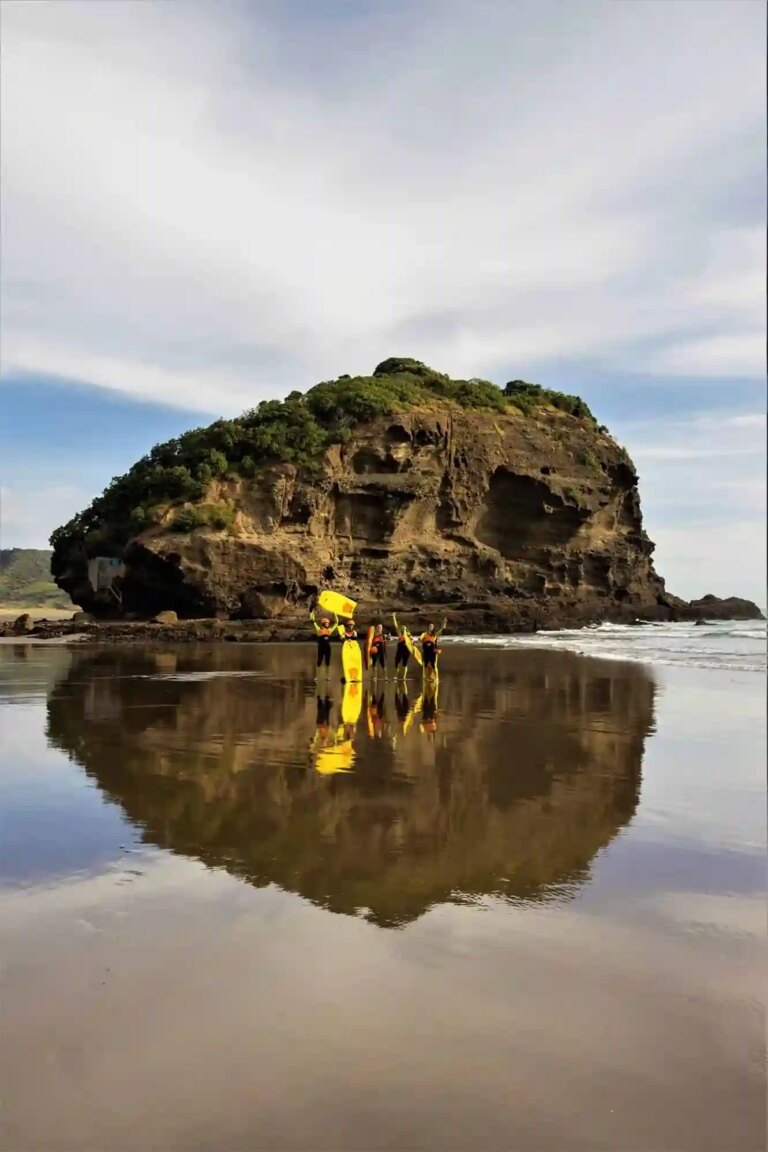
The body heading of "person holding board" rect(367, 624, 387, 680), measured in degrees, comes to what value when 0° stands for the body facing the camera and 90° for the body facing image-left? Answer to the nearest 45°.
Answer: approximately 0°

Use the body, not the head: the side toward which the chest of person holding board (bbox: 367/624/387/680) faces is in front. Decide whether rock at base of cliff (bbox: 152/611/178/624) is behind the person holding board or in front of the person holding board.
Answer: behind

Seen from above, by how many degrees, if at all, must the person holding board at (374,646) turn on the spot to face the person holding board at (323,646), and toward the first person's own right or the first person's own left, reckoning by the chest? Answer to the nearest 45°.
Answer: approximately 45° to the first person's own right

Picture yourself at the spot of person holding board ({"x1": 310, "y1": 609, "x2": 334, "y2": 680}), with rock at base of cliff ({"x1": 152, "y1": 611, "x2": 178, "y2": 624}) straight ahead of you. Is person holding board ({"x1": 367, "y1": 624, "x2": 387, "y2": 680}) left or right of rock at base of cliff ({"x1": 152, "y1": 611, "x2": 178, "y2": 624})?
right

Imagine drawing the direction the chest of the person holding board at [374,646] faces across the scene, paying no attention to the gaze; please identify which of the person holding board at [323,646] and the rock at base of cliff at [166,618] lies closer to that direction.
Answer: the person holding board
